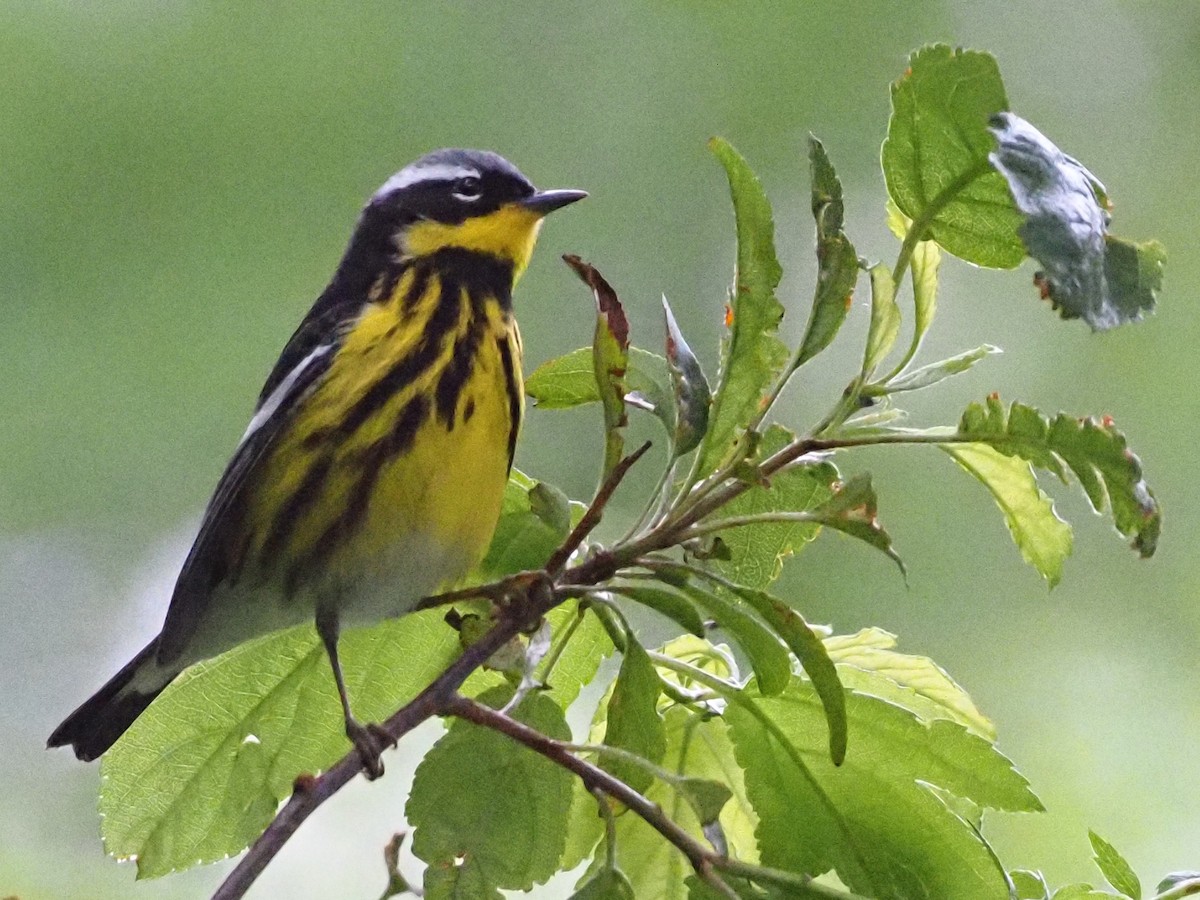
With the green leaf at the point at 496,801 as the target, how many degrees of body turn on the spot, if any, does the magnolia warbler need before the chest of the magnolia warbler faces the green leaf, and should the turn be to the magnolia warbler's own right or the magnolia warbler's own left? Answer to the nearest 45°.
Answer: approximately 45° to the magnolia warbler's own left

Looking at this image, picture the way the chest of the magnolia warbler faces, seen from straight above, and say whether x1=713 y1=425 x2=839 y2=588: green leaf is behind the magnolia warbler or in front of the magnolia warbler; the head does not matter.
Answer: in front

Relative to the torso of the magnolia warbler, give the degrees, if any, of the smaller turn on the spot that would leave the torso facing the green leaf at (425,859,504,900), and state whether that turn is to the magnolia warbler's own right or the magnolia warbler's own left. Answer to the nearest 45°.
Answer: approximately 45° to the magnolia warbler's own left

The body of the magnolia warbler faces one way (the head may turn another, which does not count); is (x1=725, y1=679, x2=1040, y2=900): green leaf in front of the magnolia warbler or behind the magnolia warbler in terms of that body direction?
in front

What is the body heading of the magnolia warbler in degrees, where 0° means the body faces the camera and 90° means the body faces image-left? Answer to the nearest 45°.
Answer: approximately 315°

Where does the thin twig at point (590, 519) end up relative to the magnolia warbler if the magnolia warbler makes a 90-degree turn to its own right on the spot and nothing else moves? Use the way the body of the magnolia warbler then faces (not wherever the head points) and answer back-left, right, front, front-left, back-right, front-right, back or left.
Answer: back-left

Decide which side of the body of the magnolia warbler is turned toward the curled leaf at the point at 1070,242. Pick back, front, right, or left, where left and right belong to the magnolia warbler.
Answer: front

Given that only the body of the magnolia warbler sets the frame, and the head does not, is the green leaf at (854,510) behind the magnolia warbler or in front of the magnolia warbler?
in front

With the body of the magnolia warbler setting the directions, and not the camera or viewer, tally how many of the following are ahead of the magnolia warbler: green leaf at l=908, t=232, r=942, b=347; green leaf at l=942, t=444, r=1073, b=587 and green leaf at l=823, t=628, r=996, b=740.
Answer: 3
